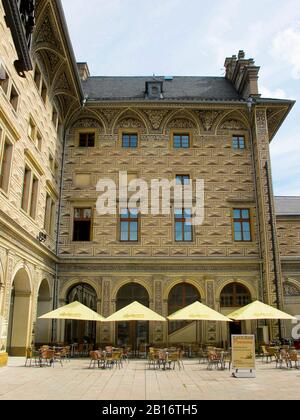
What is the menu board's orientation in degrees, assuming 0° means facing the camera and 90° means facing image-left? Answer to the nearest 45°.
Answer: approximately 0°

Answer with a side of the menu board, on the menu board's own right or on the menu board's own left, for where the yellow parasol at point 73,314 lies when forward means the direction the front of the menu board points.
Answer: on the menu board's own right

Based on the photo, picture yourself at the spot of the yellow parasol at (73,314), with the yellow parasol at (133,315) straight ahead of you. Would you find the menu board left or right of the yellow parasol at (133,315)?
right

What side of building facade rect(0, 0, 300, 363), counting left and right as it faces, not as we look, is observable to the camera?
front

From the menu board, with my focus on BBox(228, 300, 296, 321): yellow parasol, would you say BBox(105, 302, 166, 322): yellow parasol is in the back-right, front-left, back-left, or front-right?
front-left

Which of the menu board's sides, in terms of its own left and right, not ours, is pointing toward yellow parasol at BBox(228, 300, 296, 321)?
back

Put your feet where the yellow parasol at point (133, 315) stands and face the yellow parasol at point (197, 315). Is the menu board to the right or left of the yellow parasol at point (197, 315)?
right

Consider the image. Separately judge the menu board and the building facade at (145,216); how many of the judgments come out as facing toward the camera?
2

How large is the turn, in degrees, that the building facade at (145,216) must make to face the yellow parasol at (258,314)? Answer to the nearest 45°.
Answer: approximately 45° to its left

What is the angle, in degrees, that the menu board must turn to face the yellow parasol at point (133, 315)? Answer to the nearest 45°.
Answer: approximately 135° to its right
